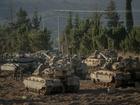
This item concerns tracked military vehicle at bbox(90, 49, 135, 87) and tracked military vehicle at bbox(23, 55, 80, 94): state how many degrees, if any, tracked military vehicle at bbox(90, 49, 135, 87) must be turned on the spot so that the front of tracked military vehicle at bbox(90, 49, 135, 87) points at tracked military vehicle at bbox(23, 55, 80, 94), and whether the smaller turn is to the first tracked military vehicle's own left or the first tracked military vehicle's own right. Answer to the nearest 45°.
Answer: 0° — it already faces it

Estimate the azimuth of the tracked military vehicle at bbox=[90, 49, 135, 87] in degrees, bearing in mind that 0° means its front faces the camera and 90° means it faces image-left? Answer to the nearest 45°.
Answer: approximately 45°

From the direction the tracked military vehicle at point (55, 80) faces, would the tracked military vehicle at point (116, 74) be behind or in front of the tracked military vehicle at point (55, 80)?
behind
